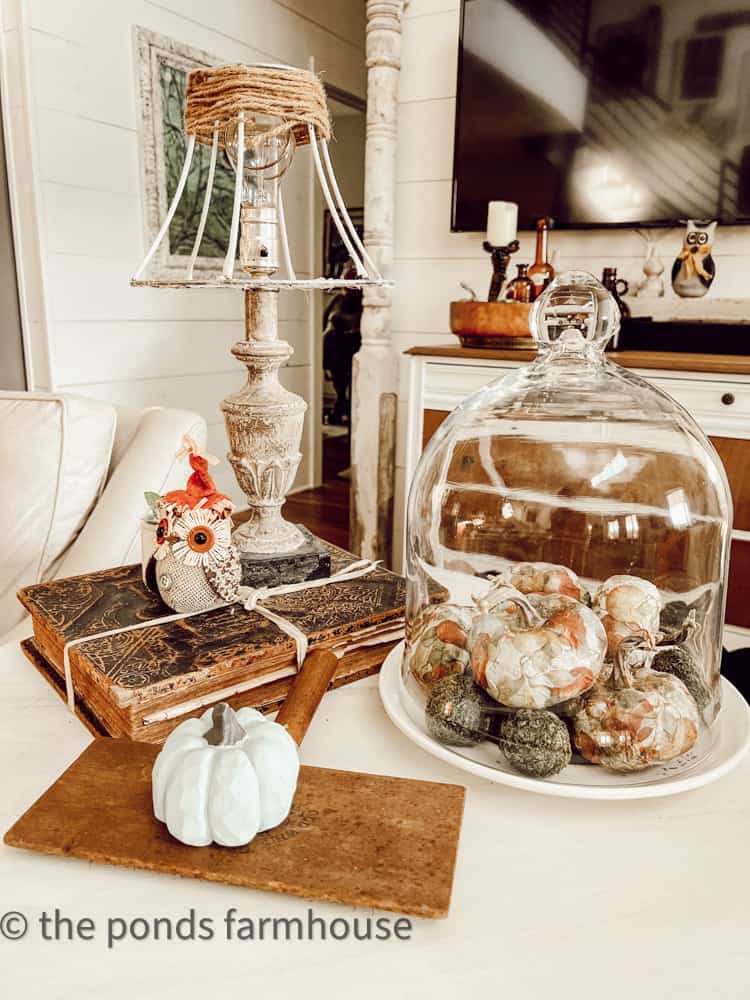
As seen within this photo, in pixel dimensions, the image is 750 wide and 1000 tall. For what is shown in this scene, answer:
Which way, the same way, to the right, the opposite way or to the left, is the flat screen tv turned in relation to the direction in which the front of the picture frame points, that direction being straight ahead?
to the right

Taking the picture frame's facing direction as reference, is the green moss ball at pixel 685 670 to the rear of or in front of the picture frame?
in front

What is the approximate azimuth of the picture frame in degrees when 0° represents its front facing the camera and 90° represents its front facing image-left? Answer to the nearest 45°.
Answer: approximately 315°

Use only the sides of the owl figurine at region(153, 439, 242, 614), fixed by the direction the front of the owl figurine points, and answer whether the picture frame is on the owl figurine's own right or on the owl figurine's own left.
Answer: on the owl figurine's own right

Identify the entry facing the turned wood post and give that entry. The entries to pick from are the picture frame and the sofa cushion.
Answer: the picture frame

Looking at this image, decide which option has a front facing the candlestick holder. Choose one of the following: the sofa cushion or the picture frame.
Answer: the picture frame

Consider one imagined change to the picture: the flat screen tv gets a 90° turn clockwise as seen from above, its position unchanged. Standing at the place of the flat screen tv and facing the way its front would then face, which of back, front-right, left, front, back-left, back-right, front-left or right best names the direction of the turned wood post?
front

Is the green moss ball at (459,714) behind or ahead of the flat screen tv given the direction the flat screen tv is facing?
ahead

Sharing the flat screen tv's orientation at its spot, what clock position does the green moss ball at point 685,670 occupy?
The green moss ball is roughly at 12 o'clock from the flat screen tv.

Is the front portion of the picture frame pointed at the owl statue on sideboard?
yes

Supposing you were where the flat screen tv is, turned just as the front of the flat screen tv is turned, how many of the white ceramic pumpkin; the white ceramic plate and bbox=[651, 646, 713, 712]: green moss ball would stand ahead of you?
3

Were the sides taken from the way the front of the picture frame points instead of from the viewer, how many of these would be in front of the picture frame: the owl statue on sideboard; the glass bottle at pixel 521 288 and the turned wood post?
3

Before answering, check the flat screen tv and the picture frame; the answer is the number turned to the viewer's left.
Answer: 0

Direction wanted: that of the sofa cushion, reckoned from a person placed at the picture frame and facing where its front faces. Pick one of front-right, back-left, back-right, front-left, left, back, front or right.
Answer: front-right

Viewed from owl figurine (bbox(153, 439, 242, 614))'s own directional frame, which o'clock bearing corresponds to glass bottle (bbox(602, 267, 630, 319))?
The glass bottle is roughly at 6 o'clock from the owl figurine.
